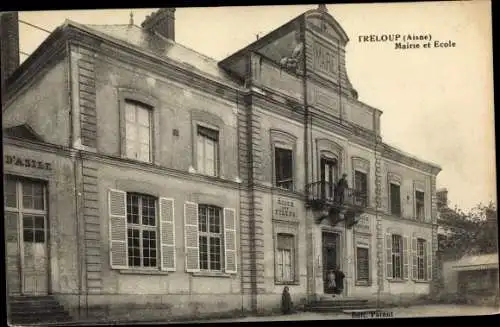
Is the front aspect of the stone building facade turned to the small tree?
no

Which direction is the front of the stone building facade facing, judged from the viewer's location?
facing the viewer and to the right of the viewer
